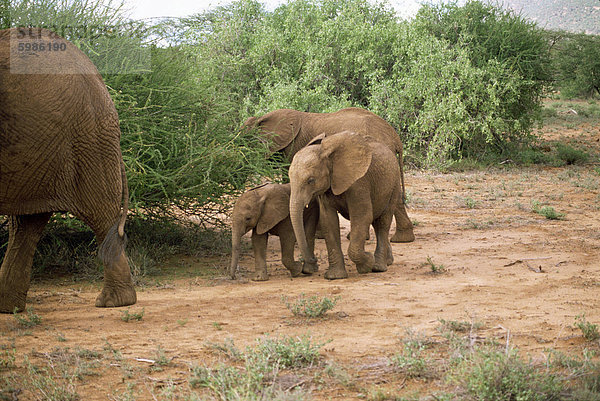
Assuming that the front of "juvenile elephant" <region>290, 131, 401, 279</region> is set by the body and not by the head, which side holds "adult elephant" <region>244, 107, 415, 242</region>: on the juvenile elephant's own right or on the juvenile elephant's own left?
on the juvenile elephant's own right

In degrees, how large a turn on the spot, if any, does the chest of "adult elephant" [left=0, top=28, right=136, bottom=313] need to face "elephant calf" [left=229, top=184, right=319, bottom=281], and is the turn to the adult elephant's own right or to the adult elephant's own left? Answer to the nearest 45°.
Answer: approximately 135° to the adult elephant's own right

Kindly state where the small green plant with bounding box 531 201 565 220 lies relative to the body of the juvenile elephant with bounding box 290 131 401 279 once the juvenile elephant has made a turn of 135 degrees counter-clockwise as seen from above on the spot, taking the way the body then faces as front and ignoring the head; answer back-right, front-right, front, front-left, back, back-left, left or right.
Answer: front-left

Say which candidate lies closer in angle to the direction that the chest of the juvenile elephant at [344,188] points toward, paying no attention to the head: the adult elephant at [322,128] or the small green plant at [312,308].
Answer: the small green plant

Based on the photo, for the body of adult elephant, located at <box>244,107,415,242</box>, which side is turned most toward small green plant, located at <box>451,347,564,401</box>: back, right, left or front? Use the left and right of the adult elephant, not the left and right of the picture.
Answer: left

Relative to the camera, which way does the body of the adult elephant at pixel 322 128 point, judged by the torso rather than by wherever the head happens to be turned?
to the viewer's left

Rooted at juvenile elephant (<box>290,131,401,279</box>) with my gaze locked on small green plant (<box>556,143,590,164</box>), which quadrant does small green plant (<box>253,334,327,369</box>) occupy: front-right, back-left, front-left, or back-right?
back-right

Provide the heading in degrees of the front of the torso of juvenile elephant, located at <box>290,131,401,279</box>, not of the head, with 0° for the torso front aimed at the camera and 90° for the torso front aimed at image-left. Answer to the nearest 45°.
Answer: approximately 45°

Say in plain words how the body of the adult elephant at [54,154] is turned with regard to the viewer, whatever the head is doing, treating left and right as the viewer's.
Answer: facing to the left of the viewer
